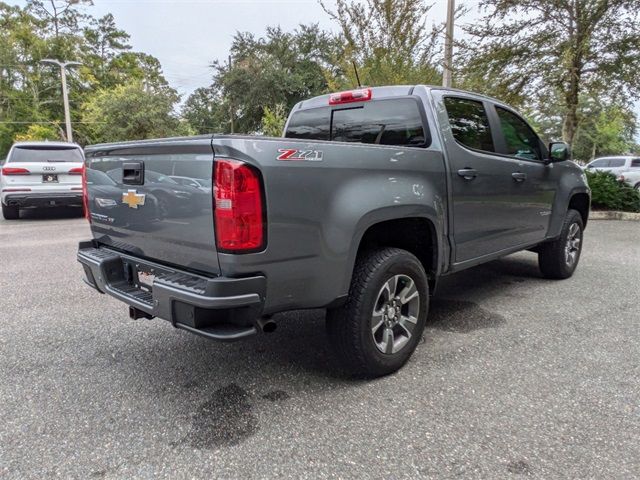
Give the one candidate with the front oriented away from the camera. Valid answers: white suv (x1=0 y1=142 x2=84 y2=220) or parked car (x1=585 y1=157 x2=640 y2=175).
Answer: the white suv

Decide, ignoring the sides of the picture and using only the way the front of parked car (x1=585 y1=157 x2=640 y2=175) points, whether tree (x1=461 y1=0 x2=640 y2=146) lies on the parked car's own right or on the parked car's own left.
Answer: on the parked car's own left

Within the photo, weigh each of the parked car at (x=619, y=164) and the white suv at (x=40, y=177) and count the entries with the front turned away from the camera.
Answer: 1

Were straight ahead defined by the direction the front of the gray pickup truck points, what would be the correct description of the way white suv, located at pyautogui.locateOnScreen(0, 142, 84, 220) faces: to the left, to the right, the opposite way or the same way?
to the left

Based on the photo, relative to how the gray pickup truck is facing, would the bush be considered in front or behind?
in front

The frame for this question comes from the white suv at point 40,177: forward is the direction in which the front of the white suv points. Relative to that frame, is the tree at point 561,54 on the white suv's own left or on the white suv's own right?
on the white suv's own right

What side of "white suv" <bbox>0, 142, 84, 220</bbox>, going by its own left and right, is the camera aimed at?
back

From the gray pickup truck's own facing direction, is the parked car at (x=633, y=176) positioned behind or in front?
in front

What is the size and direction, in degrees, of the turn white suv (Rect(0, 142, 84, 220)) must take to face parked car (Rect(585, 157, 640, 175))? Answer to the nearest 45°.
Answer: approximately 90° to its right

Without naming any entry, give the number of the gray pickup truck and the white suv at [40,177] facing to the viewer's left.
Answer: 0

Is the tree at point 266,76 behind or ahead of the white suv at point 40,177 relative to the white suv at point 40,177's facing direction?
ahead

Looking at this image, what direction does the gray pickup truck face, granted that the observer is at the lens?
facing away from the viewer and to the right of the viewer
